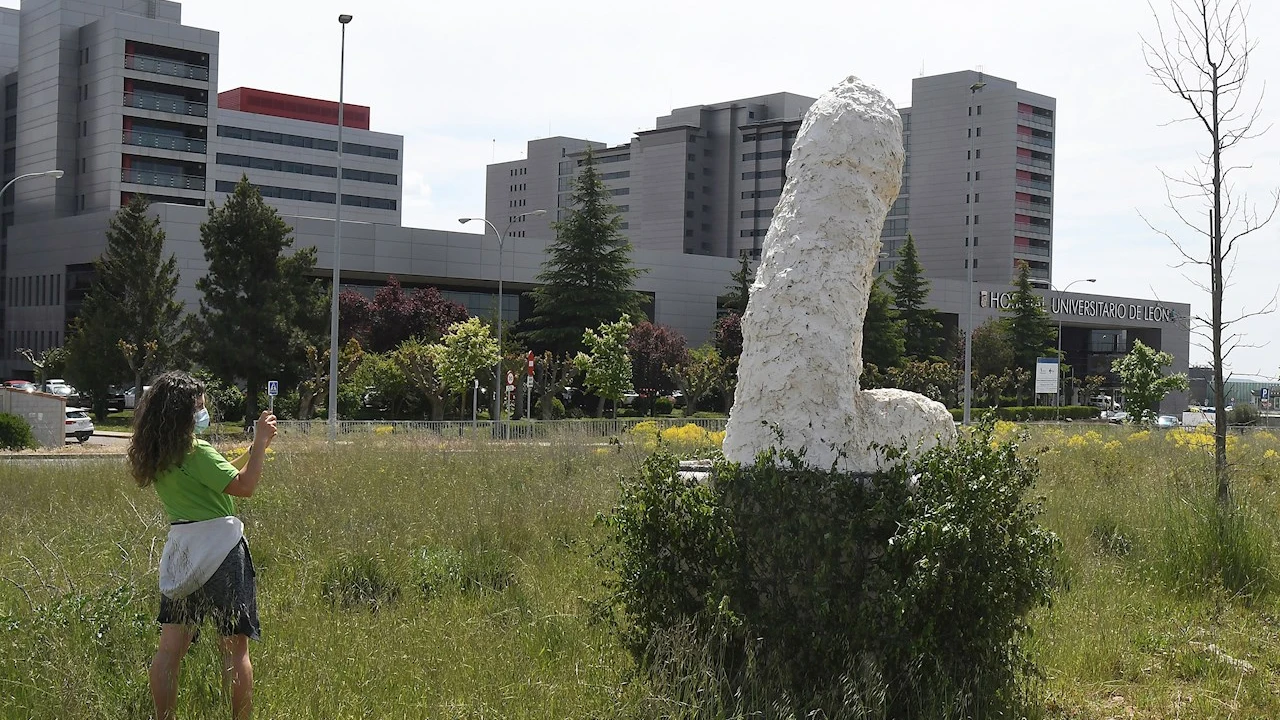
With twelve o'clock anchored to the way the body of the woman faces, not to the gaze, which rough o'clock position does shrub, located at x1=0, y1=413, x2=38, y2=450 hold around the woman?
The shrub is roughly at 10 o'clock from the woman.

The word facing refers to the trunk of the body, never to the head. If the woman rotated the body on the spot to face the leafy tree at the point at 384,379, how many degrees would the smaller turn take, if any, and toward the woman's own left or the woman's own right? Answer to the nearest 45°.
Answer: approximately 45° to the woman's own left

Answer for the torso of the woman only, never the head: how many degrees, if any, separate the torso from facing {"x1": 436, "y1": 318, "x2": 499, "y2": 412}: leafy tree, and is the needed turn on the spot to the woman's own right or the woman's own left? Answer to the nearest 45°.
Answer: approximately 45° to the woman's own left

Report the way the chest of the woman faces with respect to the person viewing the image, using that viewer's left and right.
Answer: facing away from the viewer and to the right of the viewer

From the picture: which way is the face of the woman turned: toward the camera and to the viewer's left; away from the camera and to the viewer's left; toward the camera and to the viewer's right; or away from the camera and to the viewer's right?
away from the camera and to the viewer's right

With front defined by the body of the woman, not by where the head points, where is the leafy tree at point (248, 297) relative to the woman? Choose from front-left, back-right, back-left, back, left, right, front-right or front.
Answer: front-left

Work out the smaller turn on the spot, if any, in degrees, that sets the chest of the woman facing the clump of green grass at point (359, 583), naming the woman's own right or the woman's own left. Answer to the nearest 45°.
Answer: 0° — they already face it

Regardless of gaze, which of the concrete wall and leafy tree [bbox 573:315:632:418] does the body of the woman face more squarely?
the leafy tree

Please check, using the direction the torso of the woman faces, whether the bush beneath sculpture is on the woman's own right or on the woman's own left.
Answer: on the woman's own right

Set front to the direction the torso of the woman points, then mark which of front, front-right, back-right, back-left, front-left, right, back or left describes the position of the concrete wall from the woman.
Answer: front-left

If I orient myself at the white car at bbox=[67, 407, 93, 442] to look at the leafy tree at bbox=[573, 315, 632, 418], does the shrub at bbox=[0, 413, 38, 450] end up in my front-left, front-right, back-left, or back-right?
back-right
